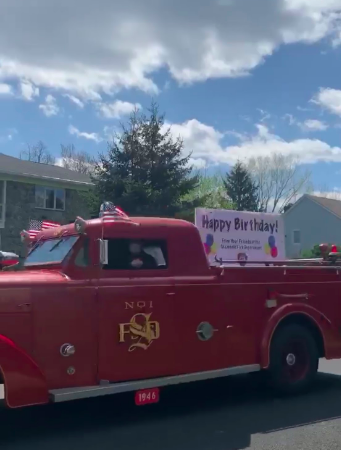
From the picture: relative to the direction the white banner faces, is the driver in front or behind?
in front

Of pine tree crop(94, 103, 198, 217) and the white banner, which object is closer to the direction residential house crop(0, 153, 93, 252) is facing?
the white banner

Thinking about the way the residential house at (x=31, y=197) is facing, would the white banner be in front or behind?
in front

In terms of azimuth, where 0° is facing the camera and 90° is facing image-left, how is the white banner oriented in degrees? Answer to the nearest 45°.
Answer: approximately 0°

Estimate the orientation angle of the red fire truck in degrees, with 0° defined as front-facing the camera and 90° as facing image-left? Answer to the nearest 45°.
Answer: approximately 45°

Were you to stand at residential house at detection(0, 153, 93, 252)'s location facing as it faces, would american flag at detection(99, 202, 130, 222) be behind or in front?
in front

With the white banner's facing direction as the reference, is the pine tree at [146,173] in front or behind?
behind

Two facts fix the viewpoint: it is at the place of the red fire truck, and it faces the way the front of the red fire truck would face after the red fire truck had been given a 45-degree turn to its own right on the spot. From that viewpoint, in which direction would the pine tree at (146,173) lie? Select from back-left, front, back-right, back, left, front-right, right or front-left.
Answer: right

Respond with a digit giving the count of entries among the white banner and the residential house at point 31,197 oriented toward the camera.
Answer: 2

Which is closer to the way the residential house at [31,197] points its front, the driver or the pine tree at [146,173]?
the driver

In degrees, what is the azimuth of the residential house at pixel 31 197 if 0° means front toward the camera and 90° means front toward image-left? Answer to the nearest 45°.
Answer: approximately 0°
